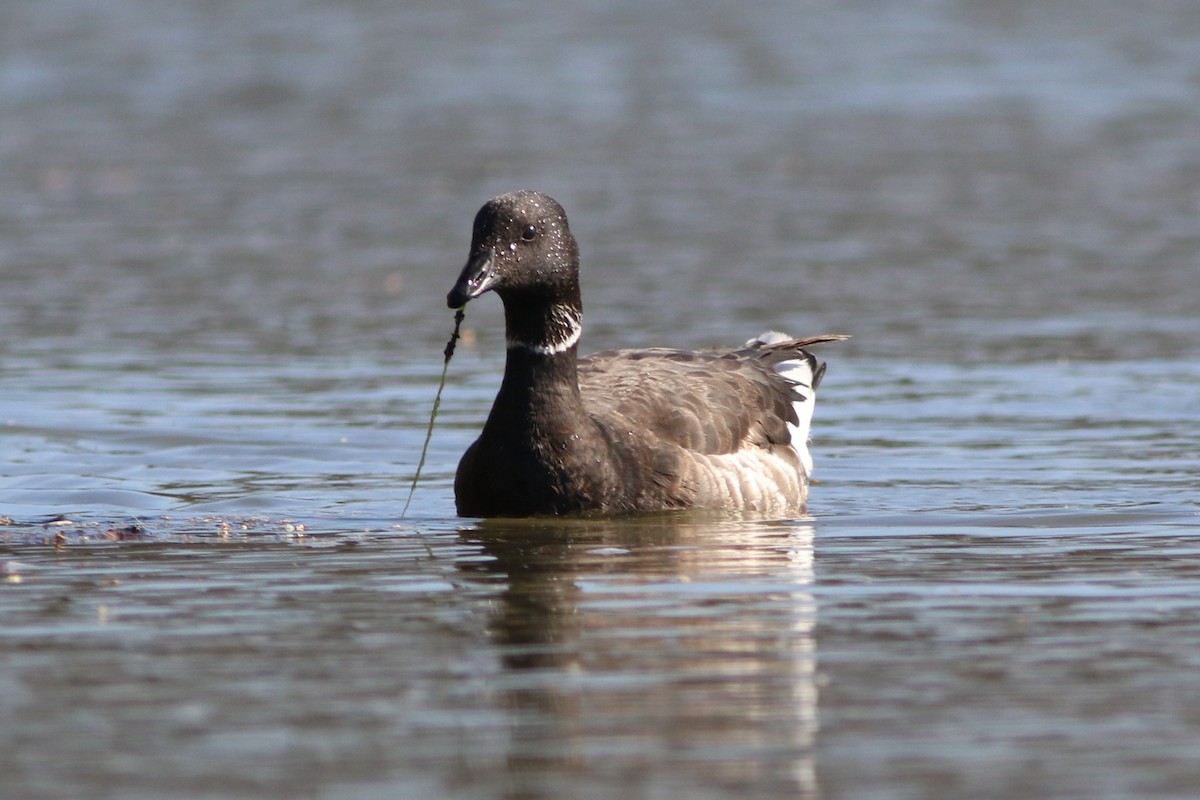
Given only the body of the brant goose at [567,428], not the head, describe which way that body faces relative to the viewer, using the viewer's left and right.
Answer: facing the viewer and to the left of the viewer
